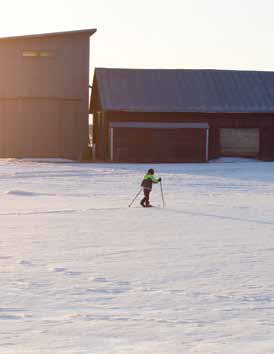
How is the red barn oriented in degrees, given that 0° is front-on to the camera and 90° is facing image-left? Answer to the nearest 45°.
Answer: approximately 0°

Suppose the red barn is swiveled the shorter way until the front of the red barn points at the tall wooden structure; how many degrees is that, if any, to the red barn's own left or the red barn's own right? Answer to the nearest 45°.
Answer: approximately 90° to the red barn's own right
